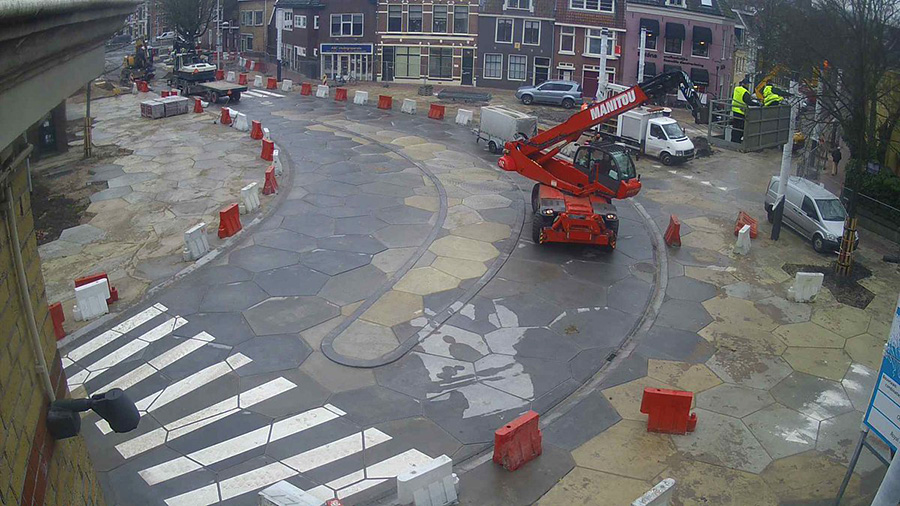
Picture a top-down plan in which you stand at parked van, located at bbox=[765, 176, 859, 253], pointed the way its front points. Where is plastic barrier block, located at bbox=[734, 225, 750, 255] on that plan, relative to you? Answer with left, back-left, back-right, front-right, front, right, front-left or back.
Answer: right

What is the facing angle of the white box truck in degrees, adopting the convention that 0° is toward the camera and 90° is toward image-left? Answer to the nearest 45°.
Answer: approximately 315°

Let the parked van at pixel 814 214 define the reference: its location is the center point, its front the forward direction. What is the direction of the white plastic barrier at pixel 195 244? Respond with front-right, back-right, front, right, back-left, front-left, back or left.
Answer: right

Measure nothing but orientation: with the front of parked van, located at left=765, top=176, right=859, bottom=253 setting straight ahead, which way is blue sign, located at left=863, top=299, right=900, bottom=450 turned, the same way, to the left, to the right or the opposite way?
to the right

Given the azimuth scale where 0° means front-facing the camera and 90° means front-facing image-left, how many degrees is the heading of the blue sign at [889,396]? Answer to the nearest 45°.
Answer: approximately 45°
